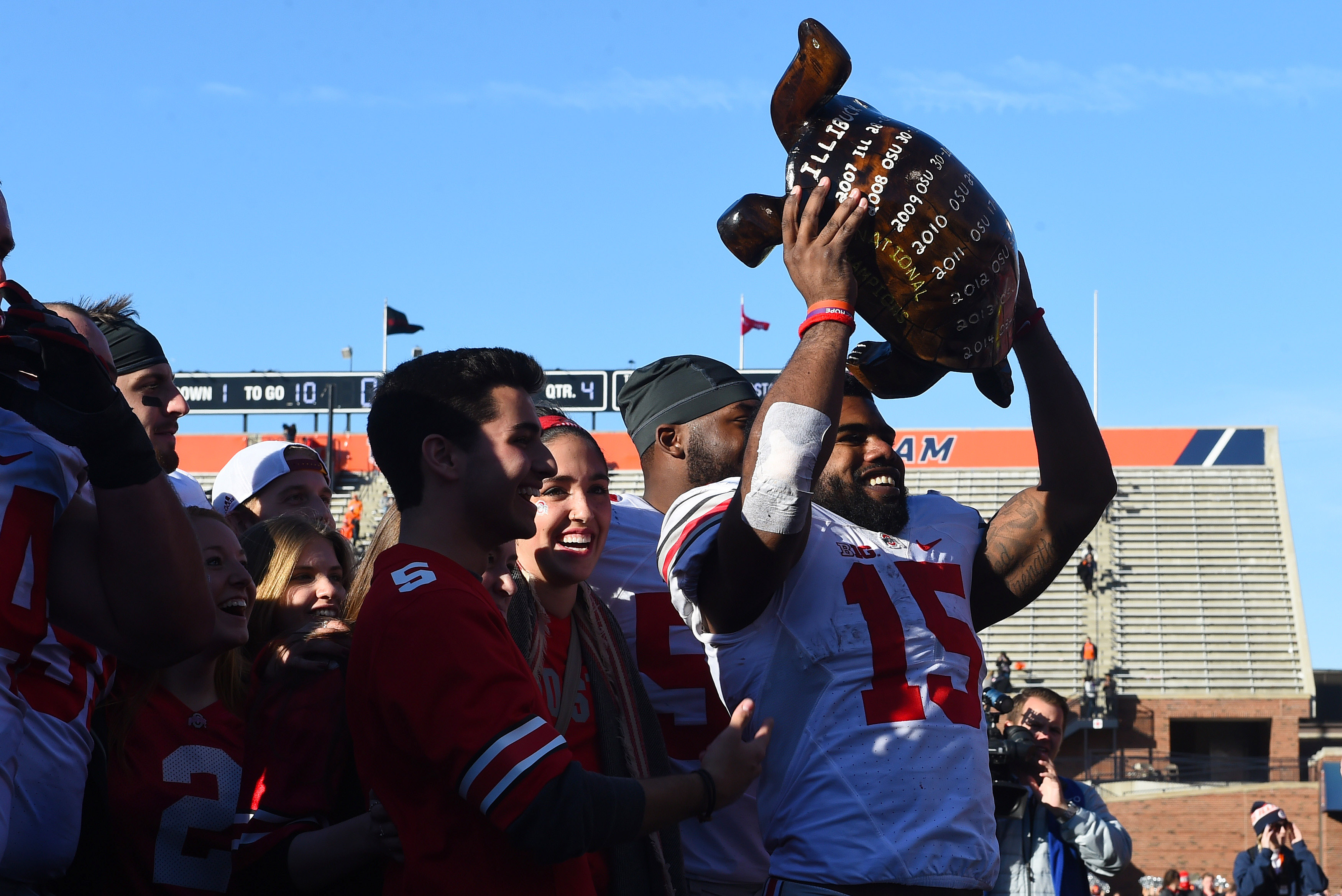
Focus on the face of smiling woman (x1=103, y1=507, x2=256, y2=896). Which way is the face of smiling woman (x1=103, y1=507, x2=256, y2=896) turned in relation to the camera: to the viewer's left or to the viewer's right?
to the viewer's right

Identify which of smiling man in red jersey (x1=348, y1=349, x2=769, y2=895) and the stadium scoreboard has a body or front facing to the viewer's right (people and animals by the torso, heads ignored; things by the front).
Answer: the smiling man in red jersey

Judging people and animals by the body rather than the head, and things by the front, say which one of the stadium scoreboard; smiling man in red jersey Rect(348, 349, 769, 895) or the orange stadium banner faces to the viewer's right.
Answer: the smiling man in red jersey

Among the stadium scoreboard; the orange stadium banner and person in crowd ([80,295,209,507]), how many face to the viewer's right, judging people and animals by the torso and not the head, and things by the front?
1

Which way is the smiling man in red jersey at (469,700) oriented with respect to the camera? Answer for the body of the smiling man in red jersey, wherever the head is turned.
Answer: to the viewer's right

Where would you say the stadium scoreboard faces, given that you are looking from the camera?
facing the viewer

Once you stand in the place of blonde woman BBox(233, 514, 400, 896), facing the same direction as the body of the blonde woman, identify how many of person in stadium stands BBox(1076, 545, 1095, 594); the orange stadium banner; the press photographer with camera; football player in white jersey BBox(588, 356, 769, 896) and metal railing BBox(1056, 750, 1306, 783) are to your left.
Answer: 5

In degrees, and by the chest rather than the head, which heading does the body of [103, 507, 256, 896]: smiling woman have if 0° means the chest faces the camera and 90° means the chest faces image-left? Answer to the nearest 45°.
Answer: approximately 315°

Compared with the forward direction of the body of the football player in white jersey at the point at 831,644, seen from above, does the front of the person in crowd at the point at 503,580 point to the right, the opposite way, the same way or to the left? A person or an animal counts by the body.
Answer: the same way

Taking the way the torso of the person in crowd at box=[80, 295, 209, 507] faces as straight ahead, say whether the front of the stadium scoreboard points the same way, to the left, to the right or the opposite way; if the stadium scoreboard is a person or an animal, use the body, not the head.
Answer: to the right

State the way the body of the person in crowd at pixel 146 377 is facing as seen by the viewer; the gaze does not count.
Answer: to the viewer's right

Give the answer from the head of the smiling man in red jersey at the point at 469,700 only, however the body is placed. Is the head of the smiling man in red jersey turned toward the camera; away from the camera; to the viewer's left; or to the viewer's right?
to the viewer's right

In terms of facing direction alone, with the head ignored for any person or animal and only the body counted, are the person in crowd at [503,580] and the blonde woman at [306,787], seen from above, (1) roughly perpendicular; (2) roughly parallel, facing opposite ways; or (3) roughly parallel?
roughly parallel

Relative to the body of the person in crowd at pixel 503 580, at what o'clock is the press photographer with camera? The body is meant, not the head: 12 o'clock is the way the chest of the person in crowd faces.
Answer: The press photographer with camera is roughly at 9 o'clock from the person in crowd.

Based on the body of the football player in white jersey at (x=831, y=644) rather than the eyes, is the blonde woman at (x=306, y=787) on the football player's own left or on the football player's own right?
on the football player's own right
